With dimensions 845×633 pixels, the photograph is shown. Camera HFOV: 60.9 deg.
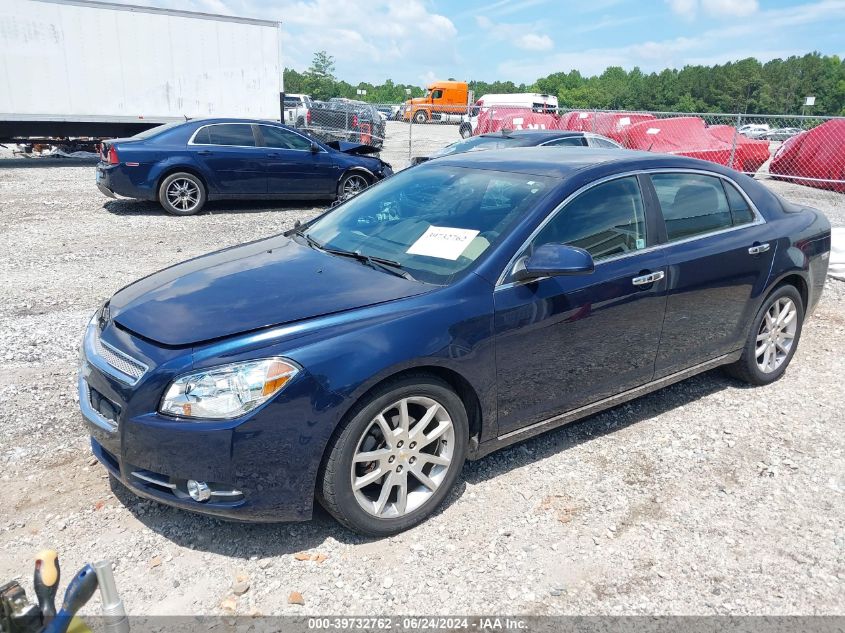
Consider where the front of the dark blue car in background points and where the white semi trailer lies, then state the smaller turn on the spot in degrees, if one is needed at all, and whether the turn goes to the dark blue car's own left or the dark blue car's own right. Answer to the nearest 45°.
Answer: approximately 90° to the dark blue car's own left

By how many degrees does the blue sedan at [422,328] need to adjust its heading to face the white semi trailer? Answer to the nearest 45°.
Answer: approximately 90° to its right

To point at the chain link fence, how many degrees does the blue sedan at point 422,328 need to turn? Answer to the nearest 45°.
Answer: approximately 180°

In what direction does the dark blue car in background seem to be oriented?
to the viewer's right

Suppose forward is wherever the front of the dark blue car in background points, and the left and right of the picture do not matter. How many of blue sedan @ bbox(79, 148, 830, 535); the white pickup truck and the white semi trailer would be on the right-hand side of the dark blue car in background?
1

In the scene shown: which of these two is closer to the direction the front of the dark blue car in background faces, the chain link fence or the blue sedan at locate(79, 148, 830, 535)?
the chain link fence

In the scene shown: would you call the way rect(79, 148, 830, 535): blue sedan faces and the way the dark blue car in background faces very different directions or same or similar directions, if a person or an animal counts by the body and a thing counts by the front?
very different directions

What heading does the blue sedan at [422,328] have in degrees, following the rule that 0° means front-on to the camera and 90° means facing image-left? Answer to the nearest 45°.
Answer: approximately 45°

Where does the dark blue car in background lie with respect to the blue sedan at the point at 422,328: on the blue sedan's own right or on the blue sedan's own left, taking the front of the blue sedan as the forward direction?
on the blue sedan's own right

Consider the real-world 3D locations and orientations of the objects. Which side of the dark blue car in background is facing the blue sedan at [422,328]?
right

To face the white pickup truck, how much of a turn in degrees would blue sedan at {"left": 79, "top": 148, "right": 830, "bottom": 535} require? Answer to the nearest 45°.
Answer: approximately 135° to its right

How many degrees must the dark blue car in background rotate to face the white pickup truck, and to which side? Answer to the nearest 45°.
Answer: approximately 90° to its left

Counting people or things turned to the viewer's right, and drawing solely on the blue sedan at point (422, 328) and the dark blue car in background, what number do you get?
1
